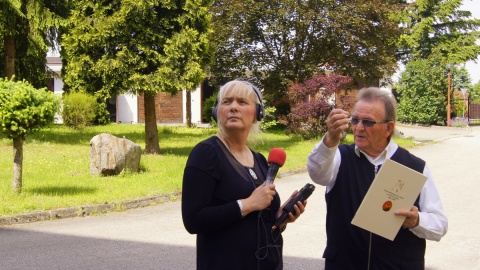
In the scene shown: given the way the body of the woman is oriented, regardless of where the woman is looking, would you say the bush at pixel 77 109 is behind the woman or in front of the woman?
behind

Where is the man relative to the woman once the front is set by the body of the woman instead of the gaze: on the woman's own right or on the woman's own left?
on the woman's own left

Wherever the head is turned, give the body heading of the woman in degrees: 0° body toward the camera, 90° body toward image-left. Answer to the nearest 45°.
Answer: approximately 315°

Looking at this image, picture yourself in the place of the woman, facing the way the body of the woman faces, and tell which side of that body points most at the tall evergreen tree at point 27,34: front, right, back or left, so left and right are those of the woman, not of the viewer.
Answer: back

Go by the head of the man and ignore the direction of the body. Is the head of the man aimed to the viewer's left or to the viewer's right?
to the viewer's left

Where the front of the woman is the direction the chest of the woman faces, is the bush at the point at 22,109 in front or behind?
behind

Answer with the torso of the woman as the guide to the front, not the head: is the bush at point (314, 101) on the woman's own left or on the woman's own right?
on the woman's own left
